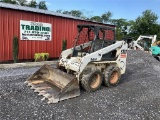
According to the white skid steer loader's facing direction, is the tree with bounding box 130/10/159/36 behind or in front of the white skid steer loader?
behind

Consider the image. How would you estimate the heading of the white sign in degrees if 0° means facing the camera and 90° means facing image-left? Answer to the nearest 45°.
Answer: approximately 0°

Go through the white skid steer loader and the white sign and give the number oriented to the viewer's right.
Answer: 0

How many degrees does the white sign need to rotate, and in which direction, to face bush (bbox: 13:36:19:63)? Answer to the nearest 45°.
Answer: approximately 45° to its right

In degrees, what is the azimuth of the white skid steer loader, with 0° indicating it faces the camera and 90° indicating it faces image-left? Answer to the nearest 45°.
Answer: approximately 45°

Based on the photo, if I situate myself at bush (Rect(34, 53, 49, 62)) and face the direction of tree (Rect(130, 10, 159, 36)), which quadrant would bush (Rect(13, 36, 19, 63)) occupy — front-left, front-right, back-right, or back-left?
back-left

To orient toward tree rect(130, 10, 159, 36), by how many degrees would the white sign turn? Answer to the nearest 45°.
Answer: approximately 135° to its left

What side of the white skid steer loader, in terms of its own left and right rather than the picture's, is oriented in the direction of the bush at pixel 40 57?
right

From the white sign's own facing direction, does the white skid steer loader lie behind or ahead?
ahead

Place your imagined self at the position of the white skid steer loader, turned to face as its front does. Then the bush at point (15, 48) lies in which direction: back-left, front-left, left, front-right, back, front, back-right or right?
right
